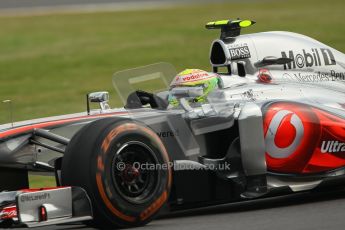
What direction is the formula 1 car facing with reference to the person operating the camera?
facing the viewer and to the left of the viewer
